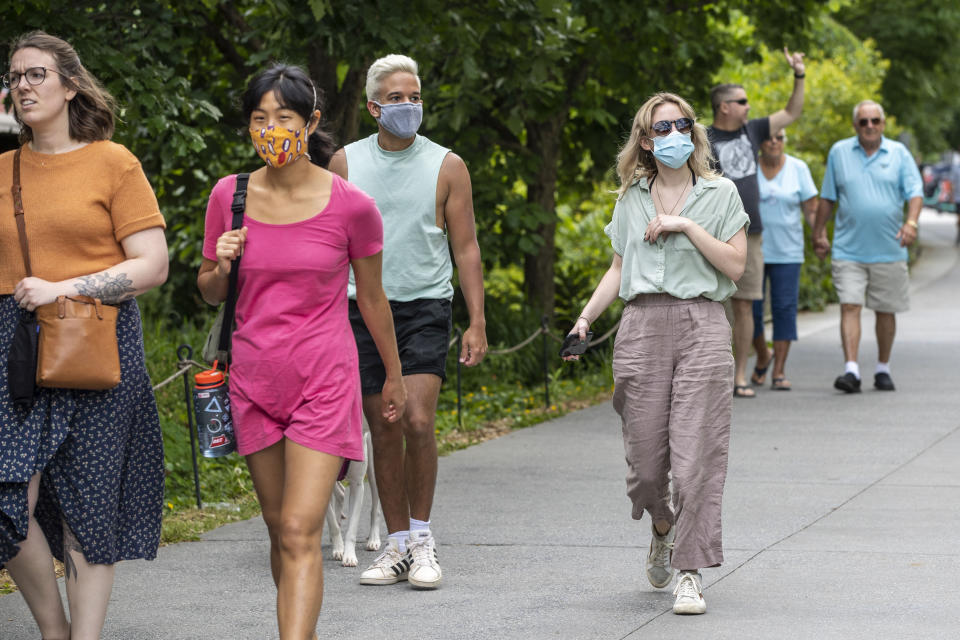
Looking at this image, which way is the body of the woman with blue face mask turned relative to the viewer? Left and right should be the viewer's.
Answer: facing the viewer

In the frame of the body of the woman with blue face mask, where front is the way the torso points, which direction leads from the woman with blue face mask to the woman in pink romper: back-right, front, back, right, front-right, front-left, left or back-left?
front-right

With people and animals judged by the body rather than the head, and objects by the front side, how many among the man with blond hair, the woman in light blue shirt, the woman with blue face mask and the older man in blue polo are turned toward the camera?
4

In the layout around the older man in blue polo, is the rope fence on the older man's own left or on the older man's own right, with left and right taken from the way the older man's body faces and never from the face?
on the older man's own right

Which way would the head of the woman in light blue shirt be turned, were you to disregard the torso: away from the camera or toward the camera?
toward the camera

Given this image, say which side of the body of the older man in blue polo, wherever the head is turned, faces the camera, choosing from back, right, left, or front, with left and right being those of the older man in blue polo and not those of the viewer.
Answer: front

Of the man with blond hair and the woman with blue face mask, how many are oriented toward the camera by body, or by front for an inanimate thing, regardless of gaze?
2

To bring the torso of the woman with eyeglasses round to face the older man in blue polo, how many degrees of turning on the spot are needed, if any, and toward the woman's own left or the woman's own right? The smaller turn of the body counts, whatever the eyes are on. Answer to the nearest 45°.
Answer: approximately 180°

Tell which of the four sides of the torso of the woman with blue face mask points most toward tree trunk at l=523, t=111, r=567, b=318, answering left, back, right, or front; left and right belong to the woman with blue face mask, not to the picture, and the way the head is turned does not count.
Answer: back

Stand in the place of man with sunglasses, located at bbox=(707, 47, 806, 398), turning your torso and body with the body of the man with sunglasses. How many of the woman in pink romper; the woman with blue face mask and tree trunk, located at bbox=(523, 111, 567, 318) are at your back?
1

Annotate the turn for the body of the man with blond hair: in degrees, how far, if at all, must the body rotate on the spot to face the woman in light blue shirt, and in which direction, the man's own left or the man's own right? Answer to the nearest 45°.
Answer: approximately 135° to the man's own left

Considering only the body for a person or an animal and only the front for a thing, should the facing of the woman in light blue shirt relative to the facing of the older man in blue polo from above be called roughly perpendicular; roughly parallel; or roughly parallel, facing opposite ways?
roughly parallel

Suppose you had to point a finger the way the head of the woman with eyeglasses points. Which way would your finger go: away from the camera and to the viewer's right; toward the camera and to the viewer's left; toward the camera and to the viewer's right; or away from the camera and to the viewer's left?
toward the camera and to the viewer's left

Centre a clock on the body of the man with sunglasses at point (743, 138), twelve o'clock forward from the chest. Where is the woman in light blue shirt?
The woman in light blue shirt is roughly at 8 o'clock from the man with sunglasses.

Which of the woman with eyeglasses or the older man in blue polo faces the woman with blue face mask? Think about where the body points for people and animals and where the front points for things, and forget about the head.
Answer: the older man in blue polo
